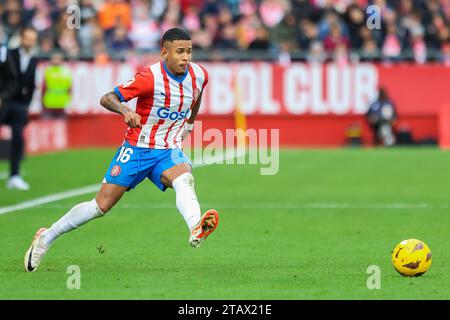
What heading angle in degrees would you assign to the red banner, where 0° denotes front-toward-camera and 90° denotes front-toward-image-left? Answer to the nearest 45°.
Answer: approximately 0°

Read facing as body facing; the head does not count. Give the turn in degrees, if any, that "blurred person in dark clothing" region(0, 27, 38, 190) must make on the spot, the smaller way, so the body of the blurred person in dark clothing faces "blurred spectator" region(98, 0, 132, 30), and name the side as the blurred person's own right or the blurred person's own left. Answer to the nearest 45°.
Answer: approximately 135° to the blurred person's own left

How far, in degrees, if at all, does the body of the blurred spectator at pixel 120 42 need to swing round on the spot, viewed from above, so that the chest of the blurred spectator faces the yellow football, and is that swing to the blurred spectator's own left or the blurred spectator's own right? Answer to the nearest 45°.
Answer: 0° — they already face it

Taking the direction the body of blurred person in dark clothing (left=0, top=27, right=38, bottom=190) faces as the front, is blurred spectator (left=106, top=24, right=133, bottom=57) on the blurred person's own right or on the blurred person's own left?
on the blurred person's own left

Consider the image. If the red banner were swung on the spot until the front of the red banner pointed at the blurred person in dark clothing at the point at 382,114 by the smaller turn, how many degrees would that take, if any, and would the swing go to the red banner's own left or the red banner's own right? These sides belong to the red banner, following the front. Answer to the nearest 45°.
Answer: approximately 90° to the red banner's own left

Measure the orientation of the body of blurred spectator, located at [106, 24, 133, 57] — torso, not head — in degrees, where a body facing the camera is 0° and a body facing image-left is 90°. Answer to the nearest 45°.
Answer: approximately 0°

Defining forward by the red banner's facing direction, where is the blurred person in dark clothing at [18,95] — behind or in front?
in front

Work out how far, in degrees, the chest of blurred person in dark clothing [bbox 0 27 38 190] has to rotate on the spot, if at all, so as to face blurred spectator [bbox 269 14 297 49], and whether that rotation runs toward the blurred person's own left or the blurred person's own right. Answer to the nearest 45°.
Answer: approximately 90° to the blurred person's own left

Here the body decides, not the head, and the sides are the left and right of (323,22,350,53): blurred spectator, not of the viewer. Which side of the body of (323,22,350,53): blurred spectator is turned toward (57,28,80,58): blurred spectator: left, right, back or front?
right

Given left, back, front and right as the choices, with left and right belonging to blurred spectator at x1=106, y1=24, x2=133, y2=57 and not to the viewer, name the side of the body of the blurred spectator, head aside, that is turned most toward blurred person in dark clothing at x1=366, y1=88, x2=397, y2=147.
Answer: left

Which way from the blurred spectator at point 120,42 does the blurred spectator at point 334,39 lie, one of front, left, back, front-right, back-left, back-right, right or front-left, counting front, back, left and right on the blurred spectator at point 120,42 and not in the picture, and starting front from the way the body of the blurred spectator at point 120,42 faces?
left

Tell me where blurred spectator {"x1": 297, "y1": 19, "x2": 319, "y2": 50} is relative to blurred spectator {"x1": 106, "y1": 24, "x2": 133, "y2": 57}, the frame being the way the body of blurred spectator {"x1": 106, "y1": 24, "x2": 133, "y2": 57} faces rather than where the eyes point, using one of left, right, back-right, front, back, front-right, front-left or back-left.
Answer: left
